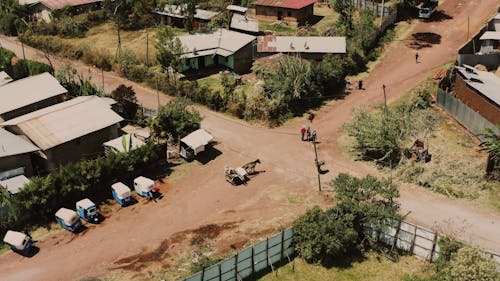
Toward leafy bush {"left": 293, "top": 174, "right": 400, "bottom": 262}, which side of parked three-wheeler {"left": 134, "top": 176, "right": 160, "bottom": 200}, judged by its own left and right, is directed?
front

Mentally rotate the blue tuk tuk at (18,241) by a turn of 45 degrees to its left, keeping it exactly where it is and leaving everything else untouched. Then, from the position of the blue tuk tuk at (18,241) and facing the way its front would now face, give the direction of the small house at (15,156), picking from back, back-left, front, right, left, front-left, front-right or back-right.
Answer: left

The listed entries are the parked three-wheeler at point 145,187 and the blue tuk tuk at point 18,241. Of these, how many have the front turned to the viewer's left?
0

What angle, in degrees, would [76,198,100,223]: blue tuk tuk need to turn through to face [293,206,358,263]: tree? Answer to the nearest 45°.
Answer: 0° — it already faces it

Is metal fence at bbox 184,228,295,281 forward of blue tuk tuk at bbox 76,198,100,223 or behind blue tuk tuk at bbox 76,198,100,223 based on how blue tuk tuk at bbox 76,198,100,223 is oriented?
forward

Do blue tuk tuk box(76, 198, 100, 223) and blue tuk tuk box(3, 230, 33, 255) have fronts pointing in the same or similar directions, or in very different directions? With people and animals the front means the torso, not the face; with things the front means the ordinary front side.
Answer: same or similar directions

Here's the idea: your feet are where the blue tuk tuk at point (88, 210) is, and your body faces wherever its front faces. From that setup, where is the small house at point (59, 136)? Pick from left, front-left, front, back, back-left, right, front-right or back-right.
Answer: back-left

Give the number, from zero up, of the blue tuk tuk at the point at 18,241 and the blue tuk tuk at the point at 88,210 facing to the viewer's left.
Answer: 0

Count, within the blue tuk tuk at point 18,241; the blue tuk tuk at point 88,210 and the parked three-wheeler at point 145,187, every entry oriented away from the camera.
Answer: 0

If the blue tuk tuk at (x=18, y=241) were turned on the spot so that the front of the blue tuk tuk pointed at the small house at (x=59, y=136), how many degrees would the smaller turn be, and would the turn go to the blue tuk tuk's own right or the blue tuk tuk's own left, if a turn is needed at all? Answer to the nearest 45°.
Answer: approximately 90° to the blue tuk tuk's own left

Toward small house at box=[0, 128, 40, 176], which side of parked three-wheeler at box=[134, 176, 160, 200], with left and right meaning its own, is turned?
back

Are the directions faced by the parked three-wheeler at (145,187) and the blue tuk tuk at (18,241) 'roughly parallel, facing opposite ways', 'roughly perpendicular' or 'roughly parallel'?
roughly parallel

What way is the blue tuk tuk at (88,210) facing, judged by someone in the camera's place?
facing the viewer and to the right of the viewer

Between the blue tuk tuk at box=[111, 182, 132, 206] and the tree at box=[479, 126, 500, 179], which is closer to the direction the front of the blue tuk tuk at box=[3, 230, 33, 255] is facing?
the tree

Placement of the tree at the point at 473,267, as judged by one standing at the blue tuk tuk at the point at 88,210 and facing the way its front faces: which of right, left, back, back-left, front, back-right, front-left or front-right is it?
front

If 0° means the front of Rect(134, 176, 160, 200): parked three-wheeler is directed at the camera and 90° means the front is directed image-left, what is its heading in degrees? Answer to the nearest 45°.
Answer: approximately 315°

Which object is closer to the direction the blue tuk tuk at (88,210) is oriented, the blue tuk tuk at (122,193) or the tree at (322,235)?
the tree

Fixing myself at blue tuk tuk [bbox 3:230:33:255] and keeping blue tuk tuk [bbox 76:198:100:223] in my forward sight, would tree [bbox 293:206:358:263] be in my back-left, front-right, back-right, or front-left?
front-right

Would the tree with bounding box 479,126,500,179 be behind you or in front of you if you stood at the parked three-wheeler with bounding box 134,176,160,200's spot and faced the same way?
in front
